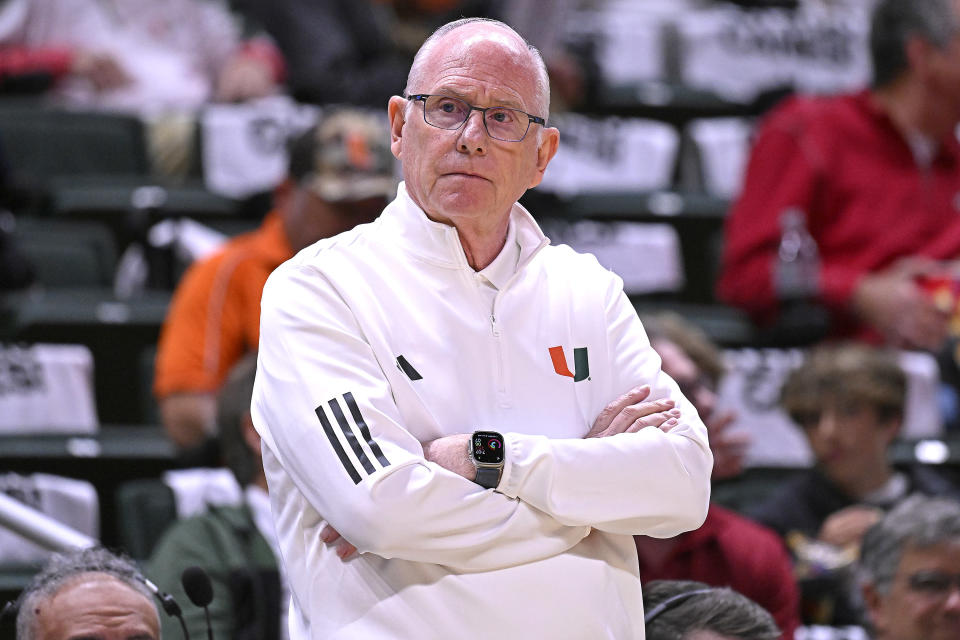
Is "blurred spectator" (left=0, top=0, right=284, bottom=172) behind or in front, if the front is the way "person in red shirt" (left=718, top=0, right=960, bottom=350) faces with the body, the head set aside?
behind

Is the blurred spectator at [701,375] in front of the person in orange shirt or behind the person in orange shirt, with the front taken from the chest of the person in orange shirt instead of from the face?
in front

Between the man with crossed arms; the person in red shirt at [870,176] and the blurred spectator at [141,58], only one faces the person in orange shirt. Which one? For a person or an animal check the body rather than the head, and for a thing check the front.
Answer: the blurred spectator

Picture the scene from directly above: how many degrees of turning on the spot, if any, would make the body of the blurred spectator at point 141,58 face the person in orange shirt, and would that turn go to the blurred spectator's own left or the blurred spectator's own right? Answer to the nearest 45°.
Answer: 0° — they already face them

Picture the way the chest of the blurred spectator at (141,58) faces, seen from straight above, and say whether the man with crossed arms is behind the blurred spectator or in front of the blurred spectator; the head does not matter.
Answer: in front

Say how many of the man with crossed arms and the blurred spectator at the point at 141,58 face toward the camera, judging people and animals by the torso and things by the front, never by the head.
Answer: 2

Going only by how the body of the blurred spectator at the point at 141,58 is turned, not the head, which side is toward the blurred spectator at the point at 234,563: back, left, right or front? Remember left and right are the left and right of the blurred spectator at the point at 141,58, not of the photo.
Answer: front

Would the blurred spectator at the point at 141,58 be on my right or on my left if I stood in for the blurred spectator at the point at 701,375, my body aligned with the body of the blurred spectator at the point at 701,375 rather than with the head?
on my right

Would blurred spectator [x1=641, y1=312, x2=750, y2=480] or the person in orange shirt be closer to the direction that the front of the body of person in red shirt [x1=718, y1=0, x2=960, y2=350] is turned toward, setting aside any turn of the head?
the blurred spectator
